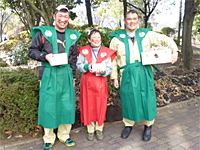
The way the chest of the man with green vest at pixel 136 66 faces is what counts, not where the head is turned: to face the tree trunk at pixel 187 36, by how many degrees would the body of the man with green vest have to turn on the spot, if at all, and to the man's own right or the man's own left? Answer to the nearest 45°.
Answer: approximately 180°

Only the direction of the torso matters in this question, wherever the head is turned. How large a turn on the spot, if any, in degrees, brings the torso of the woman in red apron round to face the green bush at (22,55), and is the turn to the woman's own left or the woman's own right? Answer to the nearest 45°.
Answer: approximately 135° to the woman's own right

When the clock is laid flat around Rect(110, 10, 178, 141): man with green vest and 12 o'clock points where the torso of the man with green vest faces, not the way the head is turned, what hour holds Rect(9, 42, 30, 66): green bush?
The green bush is roughly at 4 o'clock from the man with green vest.

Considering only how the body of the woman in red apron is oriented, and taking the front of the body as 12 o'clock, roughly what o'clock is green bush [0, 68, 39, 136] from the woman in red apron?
The green bush is roughly at 3 o'clock from the woman in red apron.

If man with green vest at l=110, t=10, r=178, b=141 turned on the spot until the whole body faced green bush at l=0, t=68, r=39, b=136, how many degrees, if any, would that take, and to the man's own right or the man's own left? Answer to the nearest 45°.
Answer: approximately 90° to the man's own right

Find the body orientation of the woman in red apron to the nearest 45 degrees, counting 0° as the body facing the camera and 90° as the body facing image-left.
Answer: approximately 0°

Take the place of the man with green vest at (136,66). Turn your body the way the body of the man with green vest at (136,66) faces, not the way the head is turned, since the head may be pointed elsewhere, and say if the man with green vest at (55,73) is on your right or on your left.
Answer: on your right

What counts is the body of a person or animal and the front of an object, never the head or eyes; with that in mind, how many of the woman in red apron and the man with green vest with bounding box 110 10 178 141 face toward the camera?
2
